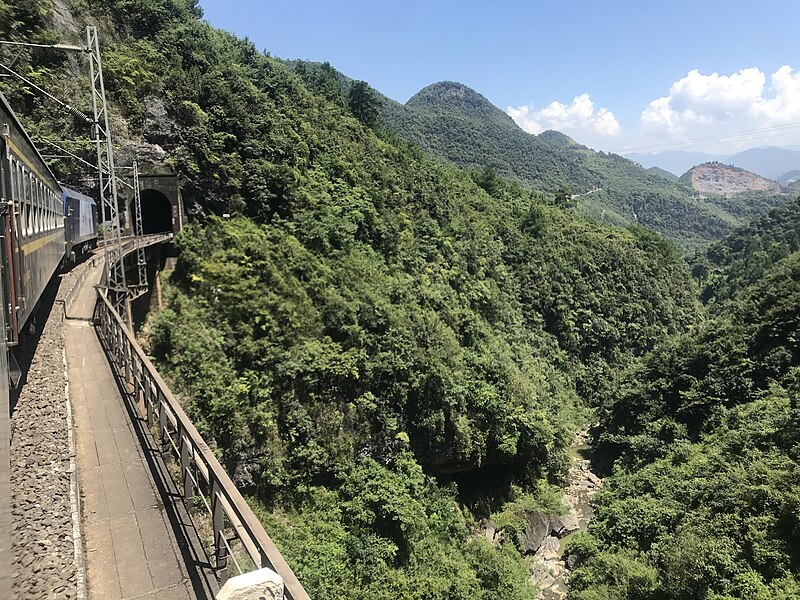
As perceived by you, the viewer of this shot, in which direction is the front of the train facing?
facing away from the viewer and to the right of the viewer

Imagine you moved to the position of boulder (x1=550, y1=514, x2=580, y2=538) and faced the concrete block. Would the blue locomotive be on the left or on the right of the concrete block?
right

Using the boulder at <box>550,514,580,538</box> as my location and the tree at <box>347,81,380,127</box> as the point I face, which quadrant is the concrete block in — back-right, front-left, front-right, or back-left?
back-left

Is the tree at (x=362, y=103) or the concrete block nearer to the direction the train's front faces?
the tree

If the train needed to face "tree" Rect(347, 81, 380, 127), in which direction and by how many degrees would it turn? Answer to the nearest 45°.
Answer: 0° — it already faces it
